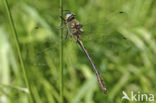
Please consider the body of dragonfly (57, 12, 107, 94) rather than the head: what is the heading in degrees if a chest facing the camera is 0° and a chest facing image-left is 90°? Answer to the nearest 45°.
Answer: approximately 135°
